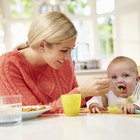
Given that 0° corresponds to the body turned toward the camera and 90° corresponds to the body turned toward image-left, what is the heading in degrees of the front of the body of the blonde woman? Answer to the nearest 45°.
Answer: approximately 315°

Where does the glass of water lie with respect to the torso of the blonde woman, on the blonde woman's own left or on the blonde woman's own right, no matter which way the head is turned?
on the blonde woman's own right
